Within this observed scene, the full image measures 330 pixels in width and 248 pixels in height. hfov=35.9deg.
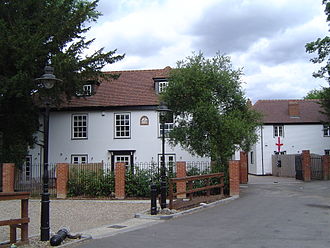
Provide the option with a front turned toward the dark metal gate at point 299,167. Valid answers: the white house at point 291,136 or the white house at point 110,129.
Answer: the white house at point 291,136

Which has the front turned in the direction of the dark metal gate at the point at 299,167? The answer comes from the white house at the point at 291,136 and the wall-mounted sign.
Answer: the white house

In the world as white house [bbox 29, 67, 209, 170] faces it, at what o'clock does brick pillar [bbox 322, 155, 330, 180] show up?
The brick pillar is roughly at 9 o'clock from the white house.

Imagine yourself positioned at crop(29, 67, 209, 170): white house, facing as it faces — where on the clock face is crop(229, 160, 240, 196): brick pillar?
The brick pillar is roughly at 11 o'clock from the white house.

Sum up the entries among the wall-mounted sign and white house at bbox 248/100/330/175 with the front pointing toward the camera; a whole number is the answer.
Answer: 2

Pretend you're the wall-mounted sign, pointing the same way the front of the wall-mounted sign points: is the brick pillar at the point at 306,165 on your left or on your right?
on your left

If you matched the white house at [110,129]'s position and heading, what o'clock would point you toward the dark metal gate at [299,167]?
The dark metal gate is roughly at 9 o'clock from the white house.

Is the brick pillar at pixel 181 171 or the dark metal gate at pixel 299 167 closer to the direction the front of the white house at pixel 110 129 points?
the brick pillar

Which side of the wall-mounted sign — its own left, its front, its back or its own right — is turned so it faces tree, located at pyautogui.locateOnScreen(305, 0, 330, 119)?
left

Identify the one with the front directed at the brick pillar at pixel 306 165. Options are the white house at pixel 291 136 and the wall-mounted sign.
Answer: the white house

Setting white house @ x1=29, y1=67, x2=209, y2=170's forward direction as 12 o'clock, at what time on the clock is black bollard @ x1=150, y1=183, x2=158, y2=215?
The black bollard is roughly at 12 o'clock from the white house.
